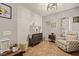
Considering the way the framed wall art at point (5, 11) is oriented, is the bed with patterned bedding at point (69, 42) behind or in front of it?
in front

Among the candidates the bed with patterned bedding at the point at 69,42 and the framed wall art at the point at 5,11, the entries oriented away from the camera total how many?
0

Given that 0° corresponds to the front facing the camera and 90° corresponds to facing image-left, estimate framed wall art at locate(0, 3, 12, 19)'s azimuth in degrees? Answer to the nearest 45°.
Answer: approximately 315°

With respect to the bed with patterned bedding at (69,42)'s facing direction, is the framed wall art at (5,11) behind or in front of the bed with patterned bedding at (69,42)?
in front

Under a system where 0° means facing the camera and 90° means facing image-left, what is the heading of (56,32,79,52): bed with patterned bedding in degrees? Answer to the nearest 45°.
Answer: approximately 45°
